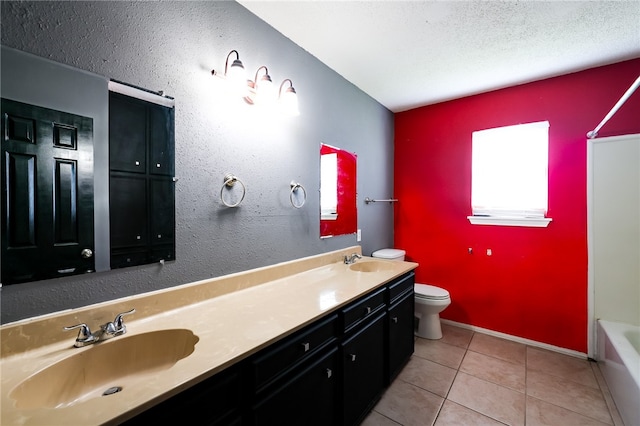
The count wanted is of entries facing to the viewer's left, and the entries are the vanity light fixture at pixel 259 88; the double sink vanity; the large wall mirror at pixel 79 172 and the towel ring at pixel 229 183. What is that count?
0

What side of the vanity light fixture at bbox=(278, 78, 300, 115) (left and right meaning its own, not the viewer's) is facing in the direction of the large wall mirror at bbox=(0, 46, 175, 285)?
right

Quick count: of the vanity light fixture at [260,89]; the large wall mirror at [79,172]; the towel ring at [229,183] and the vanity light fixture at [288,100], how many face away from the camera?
0

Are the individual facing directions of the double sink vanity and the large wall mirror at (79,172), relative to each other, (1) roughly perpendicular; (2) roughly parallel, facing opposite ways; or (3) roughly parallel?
roughly parallel

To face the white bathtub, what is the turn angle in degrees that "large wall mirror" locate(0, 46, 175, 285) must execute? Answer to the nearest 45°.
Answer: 0° — it already faces it

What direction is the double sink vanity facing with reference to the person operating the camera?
facing the viewer and to the right of the viewer

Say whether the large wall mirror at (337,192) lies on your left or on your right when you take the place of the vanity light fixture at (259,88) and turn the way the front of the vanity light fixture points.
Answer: on your left

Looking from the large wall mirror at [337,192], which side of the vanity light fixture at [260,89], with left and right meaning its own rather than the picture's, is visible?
left

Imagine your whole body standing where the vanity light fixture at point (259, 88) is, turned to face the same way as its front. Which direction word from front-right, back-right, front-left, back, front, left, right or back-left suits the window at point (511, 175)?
front-left
